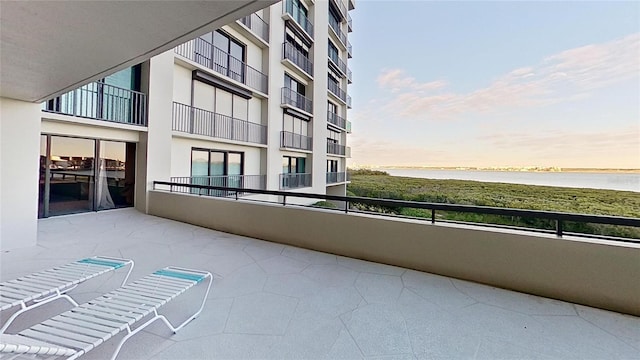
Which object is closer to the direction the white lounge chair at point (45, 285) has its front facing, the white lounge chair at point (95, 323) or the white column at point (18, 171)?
the white column
